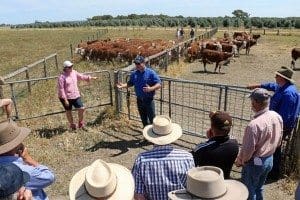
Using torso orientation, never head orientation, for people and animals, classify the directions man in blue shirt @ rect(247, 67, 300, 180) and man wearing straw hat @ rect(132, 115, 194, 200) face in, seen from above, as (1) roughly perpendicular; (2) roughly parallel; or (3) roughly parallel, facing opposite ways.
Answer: roughly perpendicular

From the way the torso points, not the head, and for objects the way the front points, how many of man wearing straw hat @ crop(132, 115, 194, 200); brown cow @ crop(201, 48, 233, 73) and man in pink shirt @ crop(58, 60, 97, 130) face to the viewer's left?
0

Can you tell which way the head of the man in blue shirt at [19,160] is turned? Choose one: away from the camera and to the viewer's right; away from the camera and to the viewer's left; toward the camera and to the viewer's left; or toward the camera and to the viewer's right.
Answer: away from the camera and to the viewer's right

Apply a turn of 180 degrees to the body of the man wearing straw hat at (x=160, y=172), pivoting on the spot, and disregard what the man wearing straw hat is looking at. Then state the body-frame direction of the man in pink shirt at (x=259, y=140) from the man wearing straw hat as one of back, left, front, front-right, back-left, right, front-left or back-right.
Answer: back-left

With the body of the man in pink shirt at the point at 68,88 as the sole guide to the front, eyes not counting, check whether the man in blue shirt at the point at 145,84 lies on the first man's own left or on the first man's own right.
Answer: on the first man's own left

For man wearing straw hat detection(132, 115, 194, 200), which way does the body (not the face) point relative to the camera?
away from the camera

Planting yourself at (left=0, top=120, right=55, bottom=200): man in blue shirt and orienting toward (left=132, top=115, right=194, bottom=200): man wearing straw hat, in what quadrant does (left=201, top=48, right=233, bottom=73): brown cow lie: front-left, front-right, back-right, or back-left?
front-left

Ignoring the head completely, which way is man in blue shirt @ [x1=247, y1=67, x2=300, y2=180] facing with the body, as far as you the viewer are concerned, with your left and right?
facing to the left of the viewer

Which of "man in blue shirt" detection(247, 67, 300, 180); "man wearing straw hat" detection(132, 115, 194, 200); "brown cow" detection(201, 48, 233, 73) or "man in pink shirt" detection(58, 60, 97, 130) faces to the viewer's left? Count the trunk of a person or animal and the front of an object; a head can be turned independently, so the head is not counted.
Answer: the man in blue shirt

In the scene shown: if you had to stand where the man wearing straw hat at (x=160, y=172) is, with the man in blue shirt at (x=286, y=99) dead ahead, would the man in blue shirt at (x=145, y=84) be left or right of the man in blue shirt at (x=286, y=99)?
left

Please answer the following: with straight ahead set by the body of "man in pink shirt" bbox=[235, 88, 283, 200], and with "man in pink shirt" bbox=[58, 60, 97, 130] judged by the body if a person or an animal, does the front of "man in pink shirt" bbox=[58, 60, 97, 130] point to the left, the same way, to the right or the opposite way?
the opposite way

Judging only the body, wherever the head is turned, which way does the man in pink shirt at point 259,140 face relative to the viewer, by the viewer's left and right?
facing away from the viewer and to the left of the viewer

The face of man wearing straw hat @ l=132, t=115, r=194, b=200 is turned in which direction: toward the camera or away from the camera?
away from the camera

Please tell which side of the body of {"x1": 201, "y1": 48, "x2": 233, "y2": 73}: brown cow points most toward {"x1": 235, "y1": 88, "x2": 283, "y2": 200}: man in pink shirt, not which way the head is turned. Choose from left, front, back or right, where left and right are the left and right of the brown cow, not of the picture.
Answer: right
